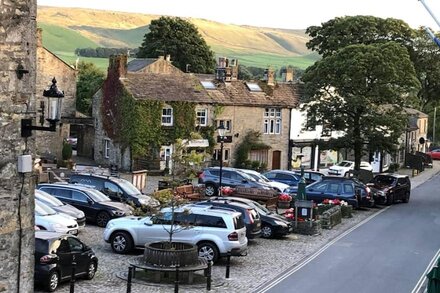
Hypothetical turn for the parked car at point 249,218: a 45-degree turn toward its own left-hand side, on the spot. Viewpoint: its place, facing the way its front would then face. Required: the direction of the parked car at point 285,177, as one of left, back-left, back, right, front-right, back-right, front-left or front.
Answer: right

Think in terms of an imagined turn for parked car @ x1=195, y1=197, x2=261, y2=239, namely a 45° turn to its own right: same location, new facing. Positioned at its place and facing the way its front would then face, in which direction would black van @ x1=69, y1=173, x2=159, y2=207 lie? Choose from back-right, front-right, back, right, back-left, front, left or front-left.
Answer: front-left

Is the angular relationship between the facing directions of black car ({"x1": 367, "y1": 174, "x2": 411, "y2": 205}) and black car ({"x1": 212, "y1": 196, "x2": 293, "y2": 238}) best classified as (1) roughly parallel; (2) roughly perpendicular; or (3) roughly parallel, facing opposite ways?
roughly perpendicular

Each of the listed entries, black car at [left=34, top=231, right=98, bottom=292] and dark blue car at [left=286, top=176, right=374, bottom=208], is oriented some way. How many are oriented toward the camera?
0

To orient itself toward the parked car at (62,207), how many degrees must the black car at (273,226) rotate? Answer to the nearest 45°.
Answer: approximately 135° to its right

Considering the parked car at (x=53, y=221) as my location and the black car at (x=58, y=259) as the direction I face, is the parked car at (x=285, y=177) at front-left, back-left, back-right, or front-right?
back-left
